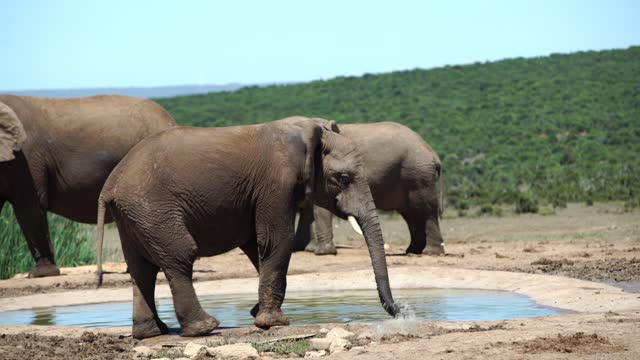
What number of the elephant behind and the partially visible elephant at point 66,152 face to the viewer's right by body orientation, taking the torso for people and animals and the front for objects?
0

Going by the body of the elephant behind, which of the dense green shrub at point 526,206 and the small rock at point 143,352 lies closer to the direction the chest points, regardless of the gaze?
the small rock

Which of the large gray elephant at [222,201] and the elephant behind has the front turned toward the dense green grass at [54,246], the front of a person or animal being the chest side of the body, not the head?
the elephant behind

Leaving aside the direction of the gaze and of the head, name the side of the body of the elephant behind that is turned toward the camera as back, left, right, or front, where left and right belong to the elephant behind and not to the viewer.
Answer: left

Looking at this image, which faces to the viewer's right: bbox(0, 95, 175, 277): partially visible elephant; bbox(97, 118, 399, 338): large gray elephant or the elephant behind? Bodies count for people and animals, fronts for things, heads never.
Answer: the large gray elephant

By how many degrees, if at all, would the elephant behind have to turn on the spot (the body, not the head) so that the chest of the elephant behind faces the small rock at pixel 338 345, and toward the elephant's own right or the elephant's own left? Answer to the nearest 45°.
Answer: approximately 90° to the elephant's own left

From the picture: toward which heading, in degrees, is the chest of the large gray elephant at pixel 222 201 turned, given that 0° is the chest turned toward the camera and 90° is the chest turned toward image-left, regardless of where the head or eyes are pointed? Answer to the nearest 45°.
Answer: approximately 270°

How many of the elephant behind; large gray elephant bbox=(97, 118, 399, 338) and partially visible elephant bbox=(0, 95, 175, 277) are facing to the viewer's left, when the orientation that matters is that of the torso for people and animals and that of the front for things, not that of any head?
2

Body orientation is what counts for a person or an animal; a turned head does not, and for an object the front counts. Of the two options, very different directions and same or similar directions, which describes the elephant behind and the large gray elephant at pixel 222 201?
very different directions

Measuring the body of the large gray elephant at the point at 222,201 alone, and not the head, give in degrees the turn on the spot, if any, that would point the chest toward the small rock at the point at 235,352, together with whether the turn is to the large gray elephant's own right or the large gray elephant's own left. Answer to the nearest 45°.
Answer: approximately 90° to the large gray elephant's own right

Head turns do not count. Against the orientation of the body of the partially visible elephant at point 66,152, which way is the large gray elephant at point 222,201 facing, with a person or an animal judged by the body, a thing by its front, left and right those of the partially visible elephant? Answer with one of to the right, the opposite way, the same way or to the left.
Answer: the opposite way

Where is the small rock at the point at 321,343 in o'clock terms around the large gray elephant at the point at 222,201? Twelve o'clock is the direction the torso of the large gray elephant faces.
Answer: The small rock is roughly at 2 o'clock from the large gray elephant.

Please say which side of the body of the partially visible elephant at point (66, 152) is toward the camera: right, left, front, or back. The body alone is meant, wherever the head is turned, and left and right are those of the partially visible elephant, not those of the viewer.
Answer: left
